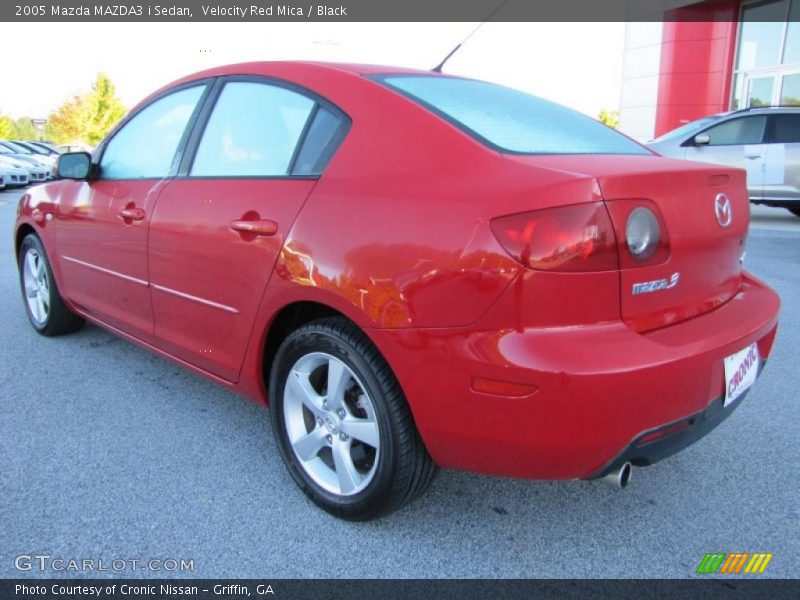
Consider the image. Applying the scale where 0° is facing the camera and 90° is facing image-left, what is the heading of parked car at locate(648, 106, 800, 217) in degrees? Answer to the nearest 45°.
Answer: approximately 90°

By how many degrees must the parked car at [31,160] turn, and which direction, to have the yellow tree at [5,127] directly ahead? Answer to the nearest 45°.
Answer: approximately 135° to its left

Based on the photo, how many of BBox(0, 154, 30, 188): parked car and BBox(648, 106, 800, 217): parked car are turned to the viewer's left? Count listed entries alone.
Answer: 1

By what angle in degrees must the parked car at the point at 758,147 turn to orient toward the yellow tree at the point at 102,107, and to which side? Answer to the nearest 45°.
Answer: approximately 45° to its right

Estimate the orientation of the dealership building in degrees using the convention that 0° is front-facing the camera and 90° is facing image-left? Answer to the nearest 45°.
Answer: approximately 45°

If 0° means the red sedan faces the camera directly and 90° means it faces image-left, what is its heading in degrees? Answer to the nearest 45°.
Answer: approximately 135°

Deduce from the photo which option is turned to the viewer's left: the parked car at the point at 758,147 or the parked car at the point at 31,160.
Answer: the parked car at the point at 758,147

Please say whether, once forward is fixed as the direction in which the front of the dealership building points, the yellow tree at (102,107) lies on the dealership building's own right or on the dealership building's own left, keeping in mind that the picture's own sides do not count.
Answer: on the dealership building's own right

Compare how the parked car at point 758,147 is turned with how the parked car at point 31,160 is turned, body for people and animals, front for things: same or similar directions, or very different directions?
very different directions
